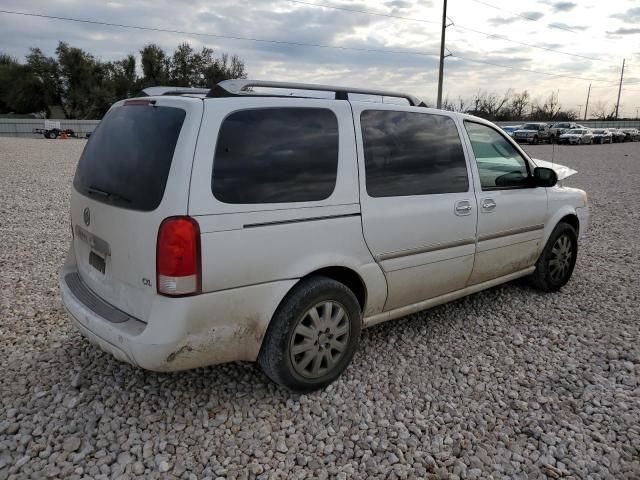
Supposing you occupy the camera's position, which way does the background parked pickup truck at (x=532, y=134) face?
facing the viewer and to the left of the viewer

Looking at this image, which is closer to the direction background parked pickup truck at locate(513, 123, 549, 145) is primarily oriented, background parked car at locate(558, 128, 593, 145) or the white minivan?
the white minivan

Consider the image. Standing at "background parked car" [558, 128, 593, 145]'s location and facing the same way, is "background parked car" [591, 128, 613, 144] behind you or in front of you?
behind

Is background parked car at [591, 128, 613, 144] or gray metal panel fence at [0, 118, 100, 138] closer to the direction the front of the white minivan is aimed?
the background parked car

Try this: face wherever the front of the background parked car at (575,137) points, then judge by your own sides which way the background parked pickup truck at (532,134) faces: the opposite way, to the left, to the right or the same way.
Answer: the same way

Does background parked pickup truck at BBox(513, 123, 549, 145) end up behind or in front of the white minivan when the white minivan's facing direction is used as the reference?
in front

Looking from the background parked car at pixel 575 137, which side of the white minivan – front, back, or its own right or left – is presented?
front

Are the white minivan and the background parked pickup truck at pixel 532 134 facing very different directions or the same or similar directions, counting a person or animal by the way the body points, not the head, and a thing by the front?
very different directions

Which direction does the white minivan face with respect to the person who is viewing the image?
facing away from the viewer and to the right of the viewer

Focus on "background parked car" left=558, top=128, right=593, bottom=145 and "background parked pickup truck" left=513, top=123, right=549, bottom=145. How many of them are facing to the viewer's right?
0

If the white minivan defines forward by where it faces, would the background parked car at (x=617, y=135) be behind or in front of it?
in front

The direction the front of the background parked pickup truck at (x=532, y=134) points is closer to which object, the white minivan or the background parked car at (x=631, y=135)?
the white minivan
